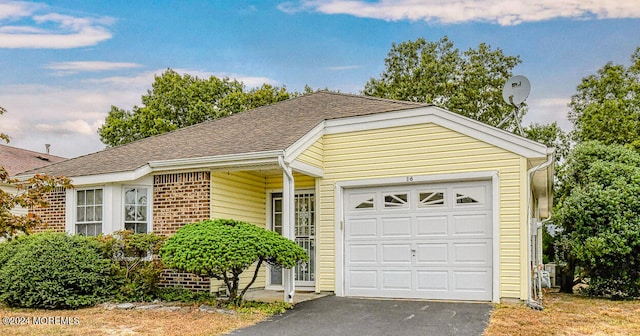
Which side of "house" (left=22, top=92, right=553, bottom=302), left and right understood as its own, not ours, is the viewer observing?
front

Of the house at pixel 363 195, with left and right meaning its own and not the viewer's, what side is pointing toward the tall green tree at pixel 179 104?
back

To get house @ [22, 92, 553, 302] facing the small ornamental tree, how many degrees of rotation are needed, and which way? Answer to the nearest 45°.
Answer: approximately 45° to its right

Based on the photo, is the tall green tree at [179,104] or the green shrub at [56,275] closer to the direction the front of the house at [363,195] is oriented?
the green shrub

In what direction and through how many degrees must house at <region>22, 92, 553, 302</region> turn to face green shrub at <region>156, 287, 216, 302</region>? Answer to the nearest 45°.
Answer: approximately 90° to its right

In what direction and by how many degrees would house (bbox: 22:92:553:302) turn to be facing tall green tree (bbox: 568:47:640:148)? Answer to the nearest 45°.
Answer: approximately 135° to its left
